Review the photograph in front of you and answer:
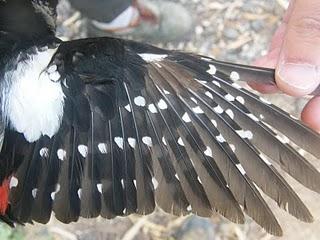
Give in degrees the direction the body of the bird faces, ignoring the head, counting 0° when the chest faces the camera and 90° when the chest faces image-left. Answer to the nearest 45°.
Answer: approximately 180°
